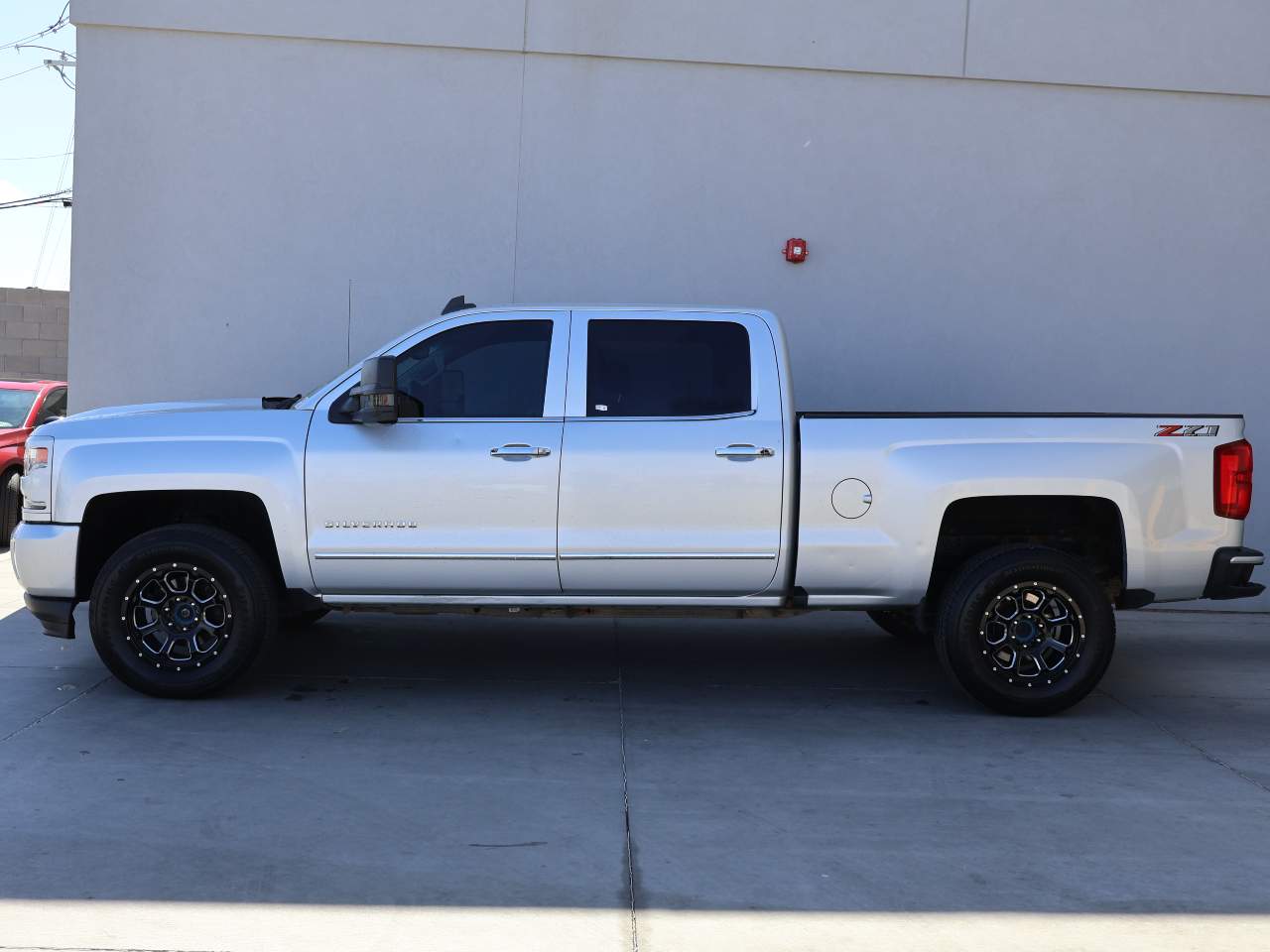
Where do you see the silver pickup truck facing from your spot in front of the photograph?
facing to the left of the viewer

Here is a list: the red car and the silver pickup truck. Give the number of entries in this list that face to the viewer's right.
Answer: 0

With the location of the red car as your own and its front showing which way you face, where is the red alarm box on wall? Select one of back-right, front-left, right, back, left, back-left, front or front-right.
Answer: left

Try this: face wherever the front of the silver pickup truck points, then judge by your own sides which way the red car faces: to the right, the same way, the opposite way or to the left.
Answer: to the left

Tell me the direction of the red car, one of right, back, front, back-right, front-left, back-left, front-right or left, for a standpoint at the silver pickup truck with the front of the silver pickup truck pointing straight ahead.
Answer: front-right

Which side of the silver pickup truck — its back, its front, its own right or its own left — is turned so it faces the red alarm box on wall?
right

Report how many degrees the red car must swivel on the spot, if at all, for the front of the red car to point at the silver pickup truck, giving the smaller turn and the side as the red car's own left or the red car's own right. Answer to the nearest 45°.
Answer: approximately 45° to the red car's own left

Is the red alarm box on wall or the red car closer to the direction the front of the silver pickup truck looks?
the red car

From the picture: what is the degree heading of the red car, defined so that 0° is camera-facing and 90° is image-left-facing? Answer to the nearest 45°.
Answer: approximately 45°
